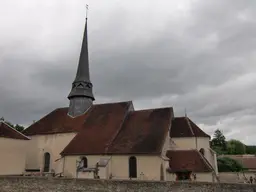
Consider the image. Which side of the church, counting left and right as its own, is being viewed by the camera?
left
